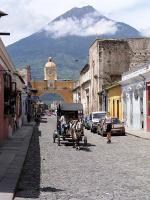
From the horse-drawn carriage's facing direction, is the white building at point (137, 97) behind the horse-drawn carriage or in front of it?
behind

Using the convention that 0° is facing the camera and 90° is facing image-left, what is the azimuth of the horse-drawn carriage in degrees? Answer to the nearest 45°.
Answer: approximately 0°

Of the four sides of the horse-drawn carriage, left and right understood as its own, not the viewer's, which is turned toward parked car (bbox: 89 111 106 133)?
back

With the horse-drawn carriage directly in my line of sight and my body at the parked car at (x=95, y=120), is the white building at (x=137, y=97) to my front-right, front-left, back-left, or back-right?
back-left

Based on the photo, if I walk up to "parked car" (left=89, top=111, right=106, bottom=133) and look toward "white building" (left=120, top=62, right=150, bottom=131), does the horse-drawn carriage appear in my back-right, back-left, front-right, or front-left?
back-right
